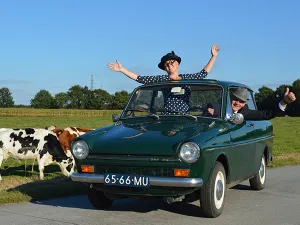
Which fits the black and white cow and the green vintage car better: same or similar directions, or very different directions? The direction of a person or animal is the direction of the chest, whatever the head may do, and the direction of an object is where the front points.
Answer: very different directions

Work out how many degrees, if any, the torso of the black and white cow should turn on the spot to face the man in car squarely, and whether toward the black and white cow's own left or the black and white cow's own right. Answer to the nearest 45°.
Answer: approximately 45° to the black and white cow's own right

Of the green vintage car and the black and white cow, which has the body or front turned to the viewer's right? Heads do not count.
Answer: the black and white cow

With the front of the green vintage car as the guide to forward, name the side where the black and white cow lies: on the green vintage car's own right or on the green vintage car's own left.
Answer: on the green vintage car's own right

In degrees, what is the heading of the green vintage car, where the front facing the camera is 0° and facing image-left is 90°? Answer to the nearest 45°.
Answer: approximately 45°

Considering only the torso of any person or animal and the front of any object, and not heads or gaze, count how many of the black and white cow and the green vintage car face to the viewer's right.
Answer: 1

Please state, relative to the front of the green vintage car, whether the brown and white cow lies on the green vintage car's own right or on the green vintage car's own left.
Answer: on the green vintage car's own right

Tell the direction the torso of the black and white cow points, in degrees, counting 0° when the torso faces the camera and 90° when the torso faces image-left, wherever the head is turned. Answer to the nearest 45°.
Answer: approximately 270°
